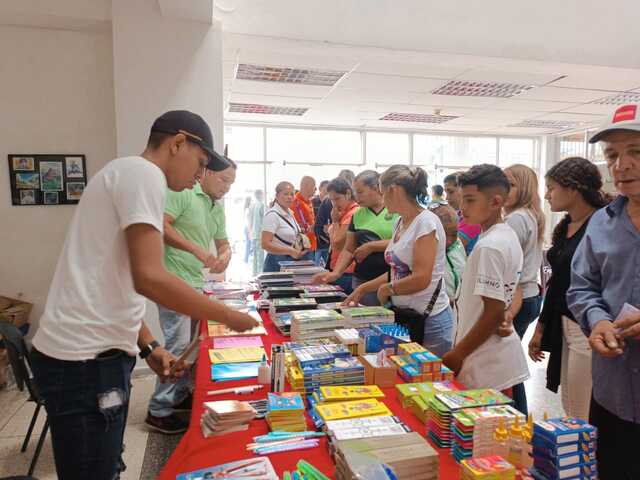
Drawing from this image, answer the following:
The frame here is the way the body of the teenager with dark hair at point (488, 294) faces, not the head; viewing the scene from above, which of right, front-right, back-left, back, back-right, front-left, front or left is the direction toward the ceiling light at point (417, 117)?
right

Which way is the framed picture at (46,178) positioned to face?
toward the camera

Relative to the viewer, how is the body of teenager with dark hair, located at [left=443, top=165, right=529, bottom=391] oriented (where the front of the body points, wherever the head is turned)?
to the viewer's left

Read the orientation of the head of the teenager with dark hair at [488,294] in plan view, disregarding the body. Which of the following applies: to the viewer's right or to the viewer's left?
to the viewer's left

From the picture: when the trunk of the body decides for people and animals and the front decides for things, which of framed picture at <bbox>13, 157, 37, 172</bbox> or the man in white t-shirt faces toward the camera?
the framed picture

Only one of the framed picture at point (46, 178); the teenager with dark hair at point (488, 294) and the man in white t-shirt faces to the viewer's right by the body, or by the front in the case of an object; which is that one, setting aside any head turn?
the man in white t-shirt

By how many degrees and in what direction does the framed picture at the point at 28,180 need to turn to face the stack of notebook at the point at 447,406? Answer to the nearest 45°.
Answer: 0° — it already faces it

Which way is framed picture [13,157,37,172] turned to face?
toward the camera

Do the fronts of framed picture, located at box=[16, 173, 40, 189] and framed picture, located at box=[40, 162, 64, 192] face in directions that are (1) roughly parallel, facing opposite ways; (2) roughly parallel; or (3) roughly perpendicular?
roughly parallel

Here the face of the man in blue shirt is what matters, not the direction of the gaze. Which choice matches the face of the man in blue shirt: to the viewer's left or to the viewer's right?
to the viewer's left

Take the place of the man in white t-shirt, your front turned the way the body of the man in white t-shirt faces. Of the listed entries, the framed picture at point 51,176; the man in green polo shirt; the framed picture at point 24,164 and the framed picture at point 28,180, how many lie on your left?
4

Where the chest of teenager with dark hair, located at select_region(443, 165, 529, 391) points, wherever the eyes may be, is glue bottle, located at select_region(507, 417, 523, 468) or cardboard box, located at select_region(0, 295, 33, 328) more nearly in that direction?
the cardboard box

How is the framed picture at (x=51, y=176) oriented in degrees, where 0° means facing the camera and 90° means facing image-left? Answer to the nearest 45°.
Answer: approximately 0°

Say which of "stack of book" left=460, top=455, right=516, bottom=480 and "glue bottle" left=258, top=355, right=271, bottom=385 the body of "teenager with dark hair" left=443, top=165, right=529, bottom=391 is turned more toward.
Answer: the glue bottle

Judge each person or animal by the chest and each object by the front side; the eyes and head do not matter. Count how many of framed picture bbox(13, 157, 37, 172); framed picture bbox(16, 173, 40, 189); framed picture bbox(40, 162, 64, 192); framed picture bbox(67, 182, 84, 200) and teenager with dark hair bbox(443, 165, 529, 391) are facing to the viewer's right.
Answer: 0

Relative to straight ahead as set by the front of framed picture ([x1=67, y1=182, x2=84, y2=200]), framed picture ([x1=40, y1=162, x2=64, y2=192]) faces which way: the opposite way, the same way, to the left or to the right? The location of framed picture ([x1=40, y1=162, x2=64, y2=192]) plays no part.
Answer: the same way

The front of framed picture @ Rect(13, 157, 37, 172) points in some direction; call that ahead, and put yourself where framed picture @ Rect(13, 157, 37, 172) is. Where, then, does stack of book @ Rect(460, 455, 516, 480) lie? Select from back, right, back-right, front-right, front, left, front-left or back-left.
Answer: front

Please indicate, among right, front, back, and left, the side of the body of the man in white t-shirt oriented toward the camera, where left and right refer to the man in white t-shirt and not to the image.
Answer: right

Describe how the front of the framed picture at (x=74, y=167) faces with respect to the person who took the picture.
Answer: facing the viewer
